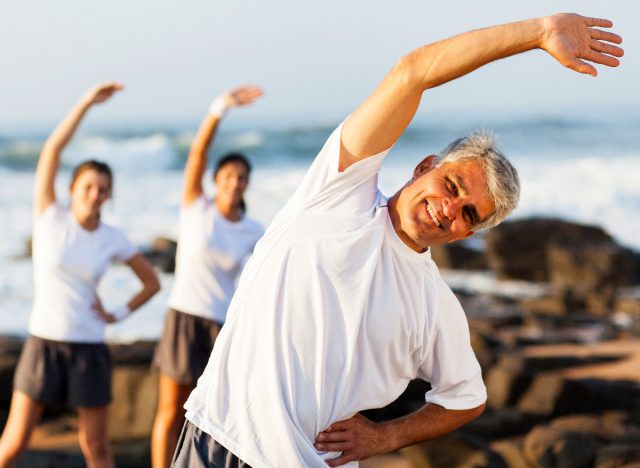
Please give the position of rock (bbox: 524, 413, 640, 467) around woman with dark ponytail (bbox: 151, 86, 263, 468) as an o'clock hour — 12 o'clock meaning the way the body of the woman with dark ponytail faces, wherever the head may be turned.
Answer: The rock is roughly at 9 o'clock from the woman with dark ponytail.

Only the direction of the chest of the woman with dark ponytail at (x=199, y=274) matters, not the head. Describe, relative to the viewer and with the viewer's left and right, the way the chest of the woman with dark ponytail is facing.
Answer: facing the viewer

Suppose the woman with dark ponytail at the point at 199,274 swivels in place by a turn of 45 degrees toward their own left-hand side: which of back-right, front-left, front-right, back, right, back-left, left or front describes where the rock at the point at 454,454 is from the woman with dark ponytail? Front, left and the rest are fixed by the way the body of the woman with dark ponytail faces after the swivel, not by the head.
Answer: front-left

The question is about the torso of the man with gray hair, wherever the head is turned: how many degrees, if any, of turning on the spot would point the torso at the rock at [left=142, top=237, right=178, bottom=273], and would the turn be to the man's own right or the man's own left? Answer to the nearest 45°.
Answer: approximately 180°

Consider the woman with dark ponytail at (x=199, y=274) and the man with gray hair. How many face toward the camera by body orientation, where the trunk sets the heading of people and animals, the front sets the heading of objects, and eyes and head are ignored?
2

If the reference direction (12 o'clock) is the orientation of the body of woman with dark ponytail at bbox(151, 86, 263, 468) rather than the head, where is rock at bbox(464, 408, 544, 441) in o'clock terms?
The rock is roughly at 8 o'clock from the woman with dark ponytail.

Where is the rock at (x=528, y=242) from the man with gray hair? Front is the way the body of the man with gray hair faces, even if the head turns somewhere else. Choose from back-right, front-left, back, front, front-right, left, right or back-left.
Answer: back

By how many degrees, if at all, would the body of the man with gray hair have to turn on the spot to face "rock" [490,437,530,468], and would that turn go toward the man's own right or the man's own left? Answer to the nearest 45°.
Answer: approximately 180°

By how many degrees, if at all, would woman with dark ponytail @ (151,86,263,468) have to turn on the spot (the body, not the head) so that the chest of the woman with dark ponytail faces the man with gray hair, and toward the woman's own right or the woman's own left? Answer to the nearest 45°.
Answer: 0° — they already face them

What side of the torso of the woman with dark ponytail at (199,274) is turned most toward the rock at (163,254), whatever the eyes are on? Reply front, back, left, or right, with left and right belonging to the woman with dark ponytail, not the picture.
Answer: back

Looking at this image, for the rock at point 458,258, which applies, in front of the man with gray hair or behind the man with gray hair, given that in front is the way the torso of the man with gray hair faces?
behind

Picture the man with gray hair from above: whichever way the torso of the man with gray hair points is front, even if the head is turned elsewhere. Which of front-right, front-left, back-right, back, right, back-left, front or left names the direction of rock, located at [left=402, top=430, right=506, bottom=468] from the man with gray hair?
back

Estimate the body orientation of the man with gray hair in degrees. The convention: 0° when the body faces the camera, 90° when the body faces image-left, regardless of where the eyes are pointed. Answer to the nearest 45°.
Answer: approximately 0°
